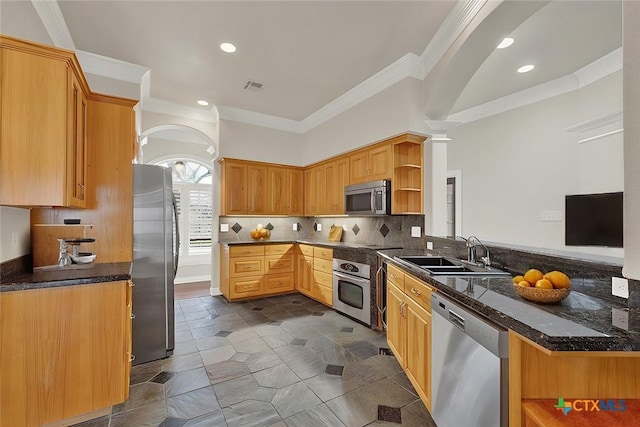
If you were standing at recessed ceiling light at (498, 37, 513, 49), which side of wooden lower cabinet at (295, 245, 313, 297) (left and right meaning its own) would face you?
left

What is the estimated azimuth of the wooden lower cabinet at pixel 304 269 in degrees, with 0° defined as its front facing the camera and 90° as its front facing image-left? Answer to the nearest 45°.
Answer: approximately 45°

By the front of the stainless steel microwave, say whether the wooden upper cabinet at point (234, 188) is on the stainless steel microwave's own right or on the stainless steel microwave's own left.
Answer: on the stainless steel microwave's own right

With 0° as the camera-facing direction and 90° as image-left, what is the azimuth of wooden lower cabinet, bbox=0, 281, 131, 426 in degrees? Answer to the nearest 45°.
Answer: approximately 270°

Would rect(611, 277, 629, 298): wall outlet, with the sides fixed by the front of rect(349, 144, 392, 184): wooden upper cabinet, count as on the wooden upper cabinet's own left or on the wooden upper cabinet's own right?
on the wooden upper cabinet's own left

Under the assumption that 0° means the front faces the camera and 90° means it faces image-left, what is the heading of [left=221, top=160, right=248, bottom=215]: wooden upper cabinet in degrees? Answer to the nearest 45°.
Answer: approximately 0°

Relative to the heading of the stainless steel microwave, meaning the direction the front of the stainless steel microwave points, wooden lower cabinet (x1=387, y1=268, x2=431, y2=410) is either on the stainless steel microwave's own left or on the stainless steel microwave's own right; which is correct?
on the stainless steel microwave's own left

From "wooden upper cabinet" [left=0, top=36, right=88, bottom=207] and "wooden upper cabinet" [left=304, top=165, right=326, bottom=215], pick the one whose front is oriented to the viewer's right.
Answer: "wooden upper cabinet" [left=0, top=36, right=88, bottom=207]

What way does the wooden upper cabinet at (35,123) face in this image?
to the viewer's right

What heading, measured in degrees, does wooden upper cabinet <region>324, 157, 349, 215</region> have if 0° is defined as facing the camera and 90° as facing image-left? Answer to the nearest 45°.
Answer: approximately 45°

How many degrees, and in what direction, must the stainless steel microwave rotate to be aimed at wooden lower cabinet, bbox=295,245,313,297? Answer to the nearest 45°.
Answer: approximately 90° to its right

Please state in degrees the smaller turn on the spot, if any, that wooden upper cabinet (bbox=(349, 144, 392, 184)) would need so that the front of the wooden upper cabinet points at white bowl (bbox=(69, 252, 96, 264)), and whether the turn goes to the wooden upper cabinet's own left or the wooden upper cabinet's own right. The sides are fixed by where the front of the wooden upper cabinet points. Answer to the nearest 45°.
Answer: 0° — it already faces it
